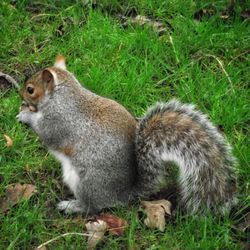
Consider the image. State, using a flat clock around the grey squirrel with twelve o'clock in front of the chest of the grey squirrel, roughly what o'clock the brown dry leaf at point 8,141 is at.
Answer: The brown dry leaf is roughly at 1 o'clock from the grey squirrel.

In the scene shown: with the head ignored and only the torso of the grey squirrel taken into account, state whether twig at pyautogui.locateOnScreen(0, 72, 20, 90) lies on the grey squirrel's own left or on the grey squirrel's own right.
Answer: on the grey squirrel's own right

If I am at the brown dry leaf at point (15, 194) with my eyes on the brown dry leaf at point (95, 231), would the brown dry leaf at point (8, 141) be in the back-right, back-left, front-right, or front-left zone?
back-left

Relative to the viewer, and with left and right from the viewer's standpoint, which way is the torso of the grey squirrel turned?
facing to the left of the viewer
